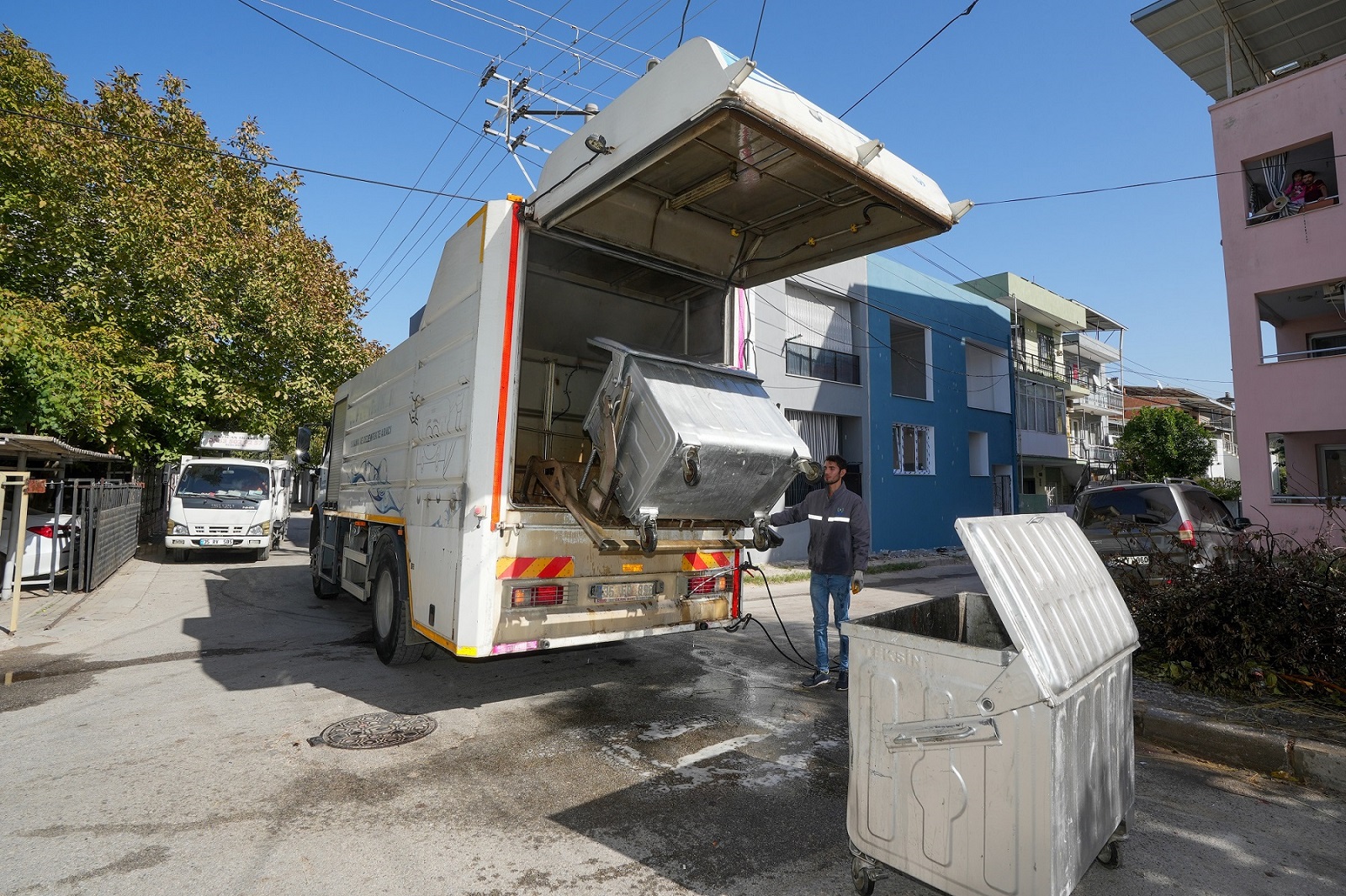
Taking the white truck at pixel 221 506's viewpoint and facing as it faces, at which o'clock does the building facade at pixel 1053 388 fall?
The building facade is roughly at 9 o'clock from the white truck.

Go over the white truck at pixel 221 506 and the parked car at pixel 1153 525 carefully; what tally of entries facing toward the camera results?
1

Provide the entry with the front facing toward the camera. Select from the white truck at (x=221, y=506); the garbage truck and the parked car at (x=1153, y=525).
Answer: the white truck

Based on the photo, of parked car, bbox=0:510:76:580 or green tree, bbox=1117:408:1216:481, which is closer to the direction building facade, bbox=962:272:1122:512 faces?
the parked car

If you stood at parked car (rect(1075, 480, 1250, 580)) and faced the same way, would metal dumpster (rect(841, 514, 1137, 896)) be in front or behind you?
behind

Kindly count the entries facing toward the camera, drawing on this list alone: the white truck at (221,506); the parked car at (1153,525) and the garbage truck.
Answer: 1

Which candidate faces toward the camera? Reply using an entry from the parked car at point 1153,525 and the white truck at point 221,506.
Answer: the white truck

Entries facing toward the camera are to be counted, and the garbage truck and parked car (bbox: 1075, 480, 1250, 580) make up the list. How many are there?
0

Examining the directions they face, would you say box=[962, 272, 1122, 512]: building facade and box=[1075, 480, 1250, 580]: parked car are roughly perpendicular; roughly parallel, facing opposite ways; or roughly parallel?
roughly perpendicular

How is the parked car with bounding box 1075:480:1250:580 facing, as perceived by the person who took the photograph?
facing away from the viewer and to the right of the viewer

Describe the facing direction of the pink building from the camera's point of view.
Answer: facing the viewer and to the left of the viewer

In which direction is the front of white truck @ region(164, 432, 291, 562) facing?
toward the camera

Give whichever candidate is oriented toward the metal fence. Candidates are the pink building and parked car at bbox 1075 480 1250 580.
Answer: the pink building

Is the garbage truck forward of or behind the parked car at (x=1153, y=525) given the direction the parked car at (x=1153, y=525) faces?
behind
